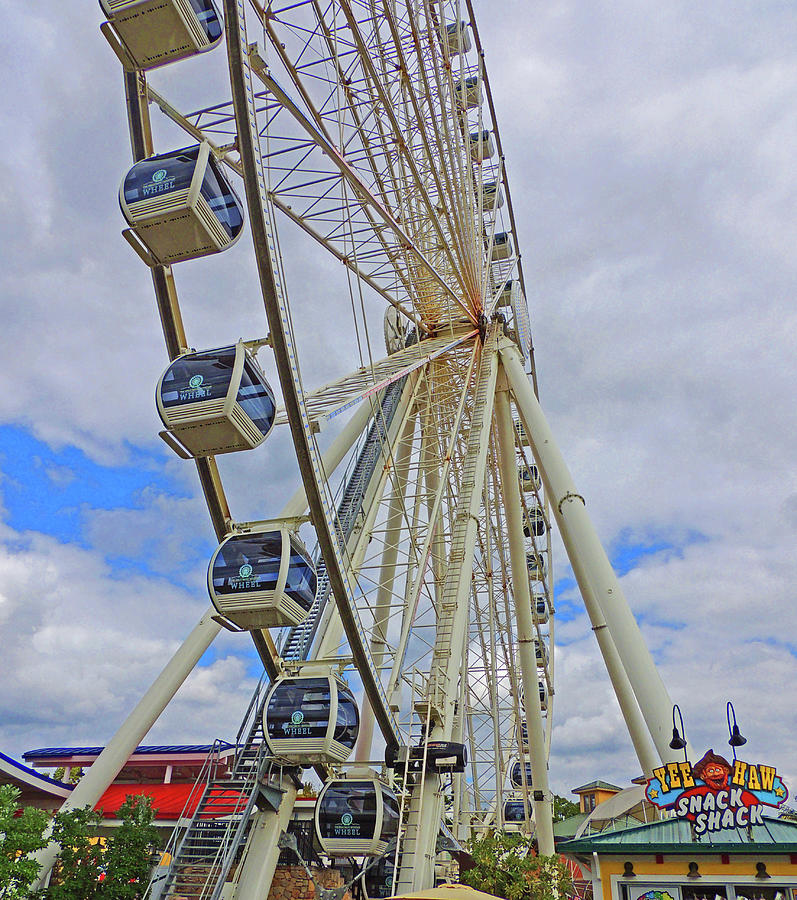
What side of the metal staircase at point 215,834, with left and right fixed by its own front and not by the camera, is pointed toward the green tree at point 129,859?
right

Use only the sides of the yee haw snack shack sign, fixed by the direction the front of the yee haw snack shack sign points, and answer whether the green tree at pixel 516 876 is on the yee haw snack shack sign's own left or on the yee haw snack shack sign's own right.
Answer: on the yee haw snack shack sign's own right

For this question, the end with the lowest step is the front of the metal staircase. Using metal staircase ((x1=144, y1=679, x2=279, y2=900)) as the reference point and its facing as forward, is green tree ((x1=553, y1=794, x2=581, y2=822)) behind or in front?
behind

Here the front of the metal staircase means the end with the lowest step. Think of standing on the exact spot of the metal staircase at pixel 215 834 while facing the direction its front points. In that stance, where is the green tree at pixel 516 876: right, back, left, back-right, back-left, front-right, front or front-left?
back-left

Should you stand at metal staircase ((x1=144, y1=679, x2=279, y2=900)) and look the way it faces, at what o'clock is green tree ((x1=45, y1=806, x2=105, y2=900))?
The green tree is roughly at 2 o'clock from the metal staircase.

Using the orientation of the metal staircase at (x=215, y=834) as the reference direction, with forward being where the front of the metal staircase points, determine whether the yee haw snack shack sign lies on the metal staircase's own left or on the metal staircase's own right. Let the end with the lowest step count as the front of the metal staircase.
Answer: on the metal staircase's own left

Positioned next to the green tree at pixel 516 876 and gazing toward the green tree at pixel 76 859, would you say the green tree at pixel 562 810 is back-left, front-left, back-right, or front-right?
back-right

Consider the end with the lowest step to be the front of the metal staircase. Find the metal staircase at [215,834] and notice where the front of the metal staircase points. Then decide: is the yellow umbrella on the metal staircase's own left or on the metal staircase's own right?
on the metal staircase's own left

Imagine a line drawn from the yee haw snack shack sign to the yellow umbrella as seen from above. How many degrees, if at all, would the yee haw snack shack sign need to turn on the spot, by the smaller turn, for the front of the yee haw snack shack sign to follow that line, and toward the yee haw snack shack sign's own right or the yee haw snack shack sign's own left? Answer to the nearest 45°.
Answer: approximately 90° to the yee haw snack shack sign's own right
